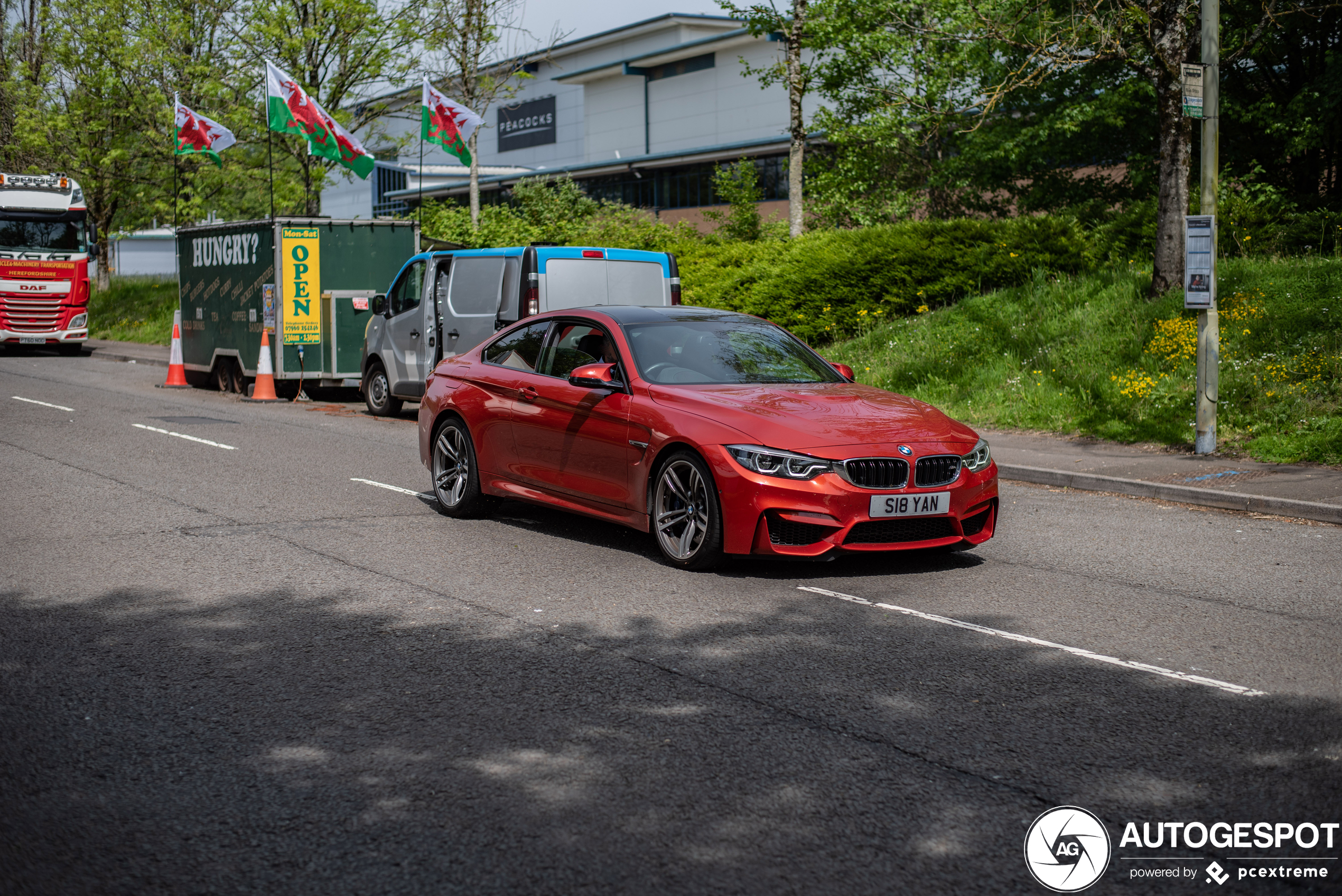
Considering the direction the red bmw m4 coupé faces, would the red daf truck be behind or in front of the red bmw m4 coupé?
behind

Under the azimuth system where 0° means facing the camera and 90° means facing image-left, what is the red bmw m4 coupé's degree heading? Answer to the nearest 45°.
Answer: approximately 315°

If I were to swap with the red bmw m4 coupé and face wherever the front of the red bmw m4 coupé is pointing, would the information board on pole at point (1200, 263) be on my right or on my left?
on my left

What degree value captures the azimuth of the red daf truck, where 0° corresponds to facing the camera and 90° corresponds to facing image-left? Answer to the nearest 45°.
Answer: approximately 0°

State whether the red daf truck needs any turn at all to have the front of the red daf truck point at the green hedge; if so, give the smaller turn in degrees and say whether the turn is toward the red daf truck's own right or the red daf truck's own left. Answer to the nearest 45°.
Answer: approximately 45° to the red daf truck's own left

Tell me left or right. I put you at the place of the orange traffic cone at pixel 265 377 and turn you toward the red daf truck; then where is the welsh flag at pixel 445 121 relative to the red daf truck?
right
